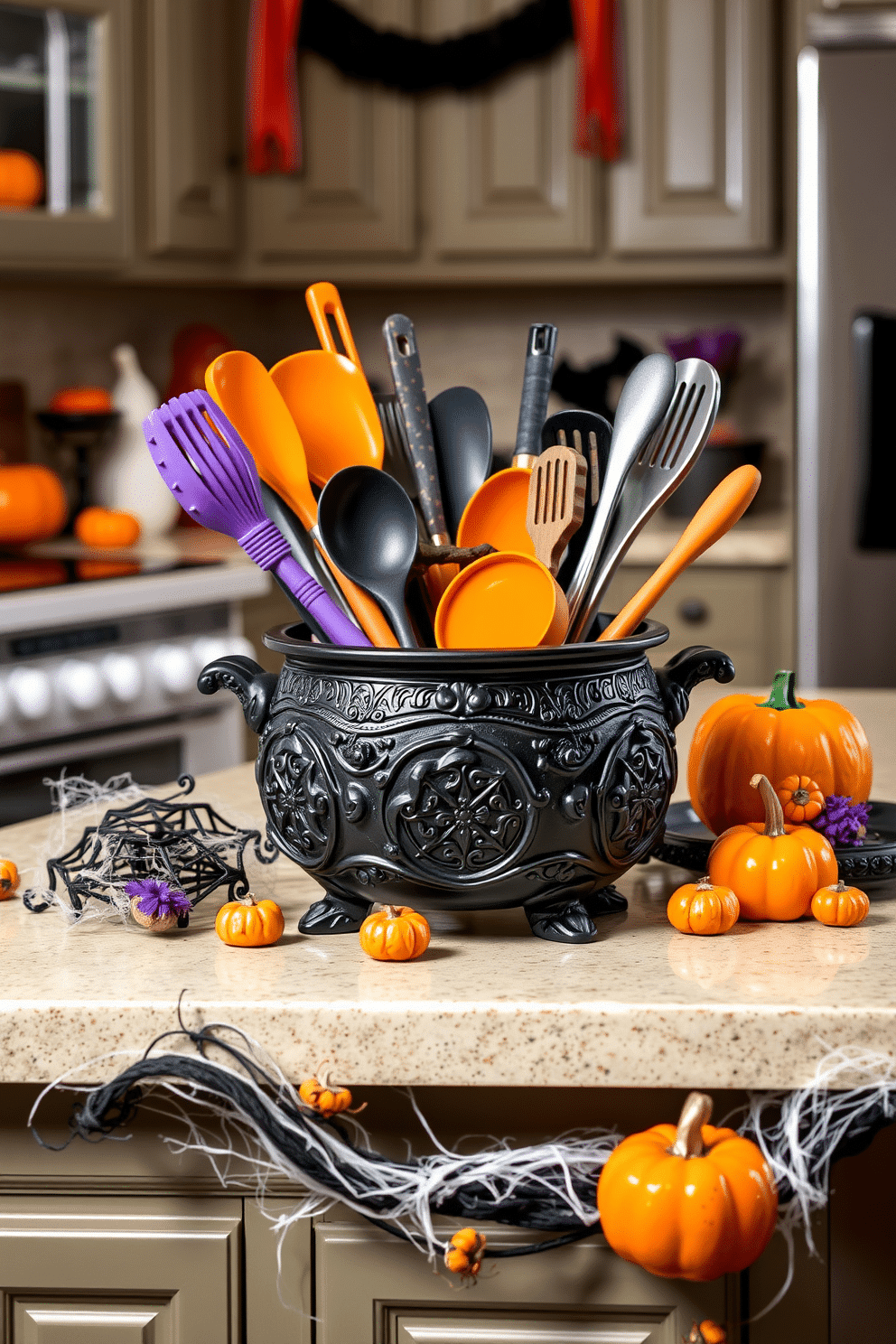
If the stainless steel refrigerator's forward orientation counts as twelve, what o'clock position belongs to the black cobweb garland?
The black cobweb garland is roughly at 12 o'clock from the stainless steel refrigerator.

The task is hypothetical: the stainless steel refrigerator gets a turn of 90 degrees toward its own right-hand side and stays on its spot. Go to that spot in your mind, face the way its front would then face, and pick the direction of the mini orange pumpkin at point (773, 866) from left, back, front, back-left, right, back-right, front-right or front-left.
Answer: left

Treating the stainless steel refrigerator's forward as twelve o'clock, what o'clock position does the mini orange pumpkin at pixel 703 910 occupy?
The mini orange pumpkin is roughly at 12 o'clock from the stainless steel refrigerator.

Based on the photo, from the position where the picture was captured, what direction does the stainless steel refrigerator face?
facing the viewer

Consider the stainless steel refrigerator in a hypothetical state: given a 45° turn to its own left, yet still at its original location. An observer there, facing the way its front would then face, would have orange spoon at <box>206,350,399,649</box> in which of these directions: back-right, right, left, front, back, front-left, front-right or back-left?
front-right

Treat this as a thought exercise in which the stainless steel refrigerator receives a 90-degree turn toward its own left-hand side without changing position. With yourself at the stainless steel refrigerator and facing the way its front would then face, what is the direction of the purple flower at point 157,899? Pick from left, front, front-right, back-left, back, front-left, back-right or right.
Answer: right

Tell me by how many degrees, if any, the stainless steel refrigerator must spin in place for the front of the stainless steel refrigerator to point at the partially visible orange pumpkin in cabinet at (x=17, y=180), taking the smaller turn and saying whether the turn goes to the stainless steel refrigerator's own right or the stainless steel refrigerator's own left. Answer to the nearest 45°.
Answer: approximately 90° to the stainless steel refrigerator's own right

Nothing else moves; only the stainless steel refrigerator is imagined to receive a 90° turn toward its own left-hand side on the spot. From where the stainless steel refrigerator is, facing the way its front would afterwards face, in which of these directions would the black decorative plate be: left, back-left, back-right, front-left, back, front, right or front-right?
right

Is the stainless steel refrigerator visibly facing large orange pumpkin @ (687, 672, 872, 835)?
yes

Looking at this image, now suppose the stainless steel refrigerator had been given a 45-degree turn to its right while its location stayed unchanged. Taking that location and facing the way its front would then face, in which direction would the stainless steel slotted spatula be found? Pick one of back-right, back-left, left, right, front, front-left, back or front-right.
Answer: front-left

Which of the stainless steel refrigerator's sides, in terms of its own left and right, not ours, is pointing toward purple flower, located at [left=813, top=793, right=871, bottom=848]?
front

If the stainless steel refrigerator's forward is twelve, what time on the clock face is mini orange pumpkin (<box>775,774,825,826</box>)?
The mini orange pumpkin is roughly at 12 o'clock from the stainless steel refrigerator.

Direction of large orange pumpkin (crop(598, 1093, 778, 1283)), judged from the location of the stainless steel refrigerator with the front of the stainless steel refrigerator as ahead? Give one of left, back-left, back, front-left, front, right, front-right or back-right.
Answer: front
